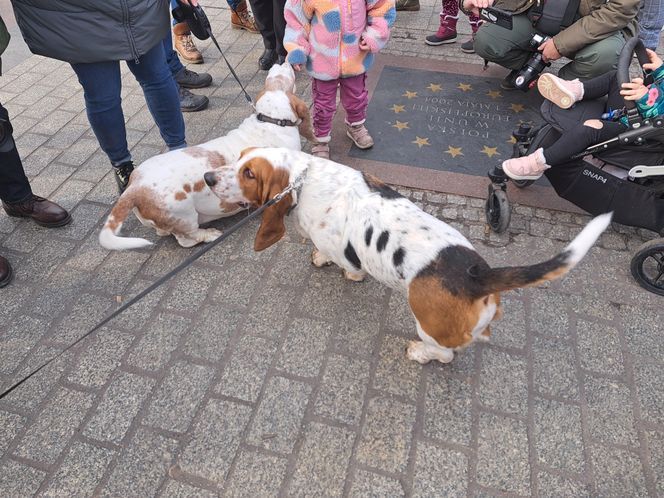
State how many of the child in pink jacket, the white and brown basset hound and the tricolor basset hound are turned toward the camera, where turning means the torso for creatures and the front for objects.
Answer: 1

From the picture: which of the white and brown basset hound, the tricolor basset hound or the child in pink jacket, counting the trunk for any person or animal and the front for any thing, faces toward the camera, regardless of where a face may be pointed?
the child in pink jacket

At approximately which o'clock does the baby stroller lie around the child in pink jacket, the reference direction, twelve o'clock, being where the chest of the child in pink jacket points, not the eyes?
The baby stroller is roughly at 10 o'clock from the child in pink jacket.

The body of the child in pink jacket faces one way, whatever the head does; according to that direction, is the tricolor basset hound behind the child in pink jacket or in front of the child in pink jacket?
in front

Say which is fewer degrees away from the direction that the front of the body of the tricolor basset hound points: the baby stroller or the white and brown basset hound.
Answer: the white and brown basset hound

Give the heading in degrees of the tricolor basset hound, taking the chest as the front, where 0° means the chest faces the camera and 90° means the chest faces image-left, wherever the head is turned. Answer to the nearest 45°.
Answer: approximately 135°

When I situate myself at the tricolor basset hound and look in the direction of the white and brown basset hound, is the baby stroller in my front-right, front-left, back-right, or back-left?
back-right

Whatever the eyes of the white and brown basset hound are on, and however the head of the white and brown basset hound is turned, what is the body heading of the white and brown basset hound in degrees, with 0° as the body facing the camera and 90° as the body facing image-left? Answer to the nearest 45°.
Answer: approximately 225°

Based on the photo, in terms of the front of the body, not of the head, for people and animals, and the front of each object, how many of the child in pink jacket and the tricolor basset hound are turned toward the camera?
1

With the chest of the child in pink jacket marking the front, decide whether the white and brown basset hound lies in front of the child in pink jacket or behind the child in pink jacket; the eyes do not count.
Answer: in front

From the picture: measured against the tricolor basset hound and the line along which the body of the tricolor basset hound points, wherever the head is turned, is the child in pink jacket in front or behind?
in front

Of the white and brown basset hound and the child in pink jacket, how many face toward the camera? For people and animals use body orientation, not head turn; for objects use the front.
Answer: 1

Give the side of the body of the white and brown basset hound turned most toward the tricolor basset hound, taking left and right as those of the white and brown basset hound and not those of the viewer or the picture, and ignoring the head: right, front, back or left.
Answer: right
